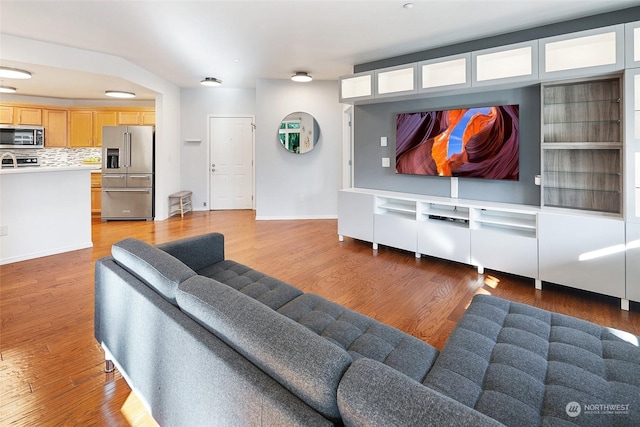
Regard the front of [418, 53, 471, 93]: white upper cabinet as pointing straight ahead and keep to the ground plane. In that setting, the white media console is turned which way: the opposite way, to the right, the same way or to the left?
the same way

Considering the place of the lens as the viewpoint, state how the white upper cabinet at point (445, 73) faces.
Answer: facing the viewer and to the left of the viewer

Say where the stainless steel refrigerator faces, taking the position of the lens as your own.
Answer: facing the viewer

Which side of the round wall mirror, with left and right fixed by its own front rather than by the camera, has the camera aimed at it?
front

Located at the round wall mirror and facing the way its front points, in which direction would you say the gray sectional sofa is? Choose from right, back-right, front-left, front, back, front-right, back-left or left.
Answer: front

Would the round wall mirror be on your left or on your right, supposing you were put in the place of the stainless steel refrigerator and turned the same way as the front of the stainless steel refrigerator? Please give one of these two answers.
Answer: on your left
